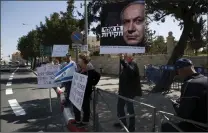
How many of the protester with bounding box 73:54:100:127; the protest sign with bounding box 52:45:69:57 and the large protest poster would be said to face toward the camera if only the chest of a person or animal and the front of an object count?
2

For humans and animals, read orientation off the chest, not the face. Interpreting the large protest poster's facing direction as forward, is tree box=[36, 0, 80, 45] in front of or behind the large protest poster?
behind

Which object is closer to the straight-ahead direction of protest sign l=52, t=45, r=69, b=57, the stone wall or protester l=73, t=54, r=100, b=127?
the protester

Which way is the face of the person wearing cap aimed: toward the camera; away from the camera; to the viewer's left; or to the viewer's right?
to the viewer's left

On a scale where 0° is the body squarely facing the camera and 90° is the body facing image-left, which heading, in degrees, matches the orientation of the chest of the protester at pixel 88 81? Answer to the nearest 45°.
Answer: approximately 90°

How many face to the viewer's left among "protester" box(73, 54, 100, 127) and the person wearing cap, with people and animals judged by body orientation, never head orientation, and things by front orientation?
2

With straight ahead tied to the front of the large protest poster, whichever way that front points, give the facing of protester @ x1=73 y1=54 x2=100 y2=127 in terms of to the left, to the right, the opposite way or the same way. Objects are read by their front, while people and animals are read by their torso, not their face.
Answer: to the right

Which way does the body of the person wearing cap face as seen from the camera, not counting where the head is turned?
to the viewer's left

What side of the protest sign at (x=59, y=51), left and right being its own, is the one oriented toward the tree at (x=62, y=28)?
back

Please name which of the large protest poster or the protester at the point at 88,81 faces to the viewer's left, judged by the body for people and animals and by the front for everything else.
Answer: the protester
